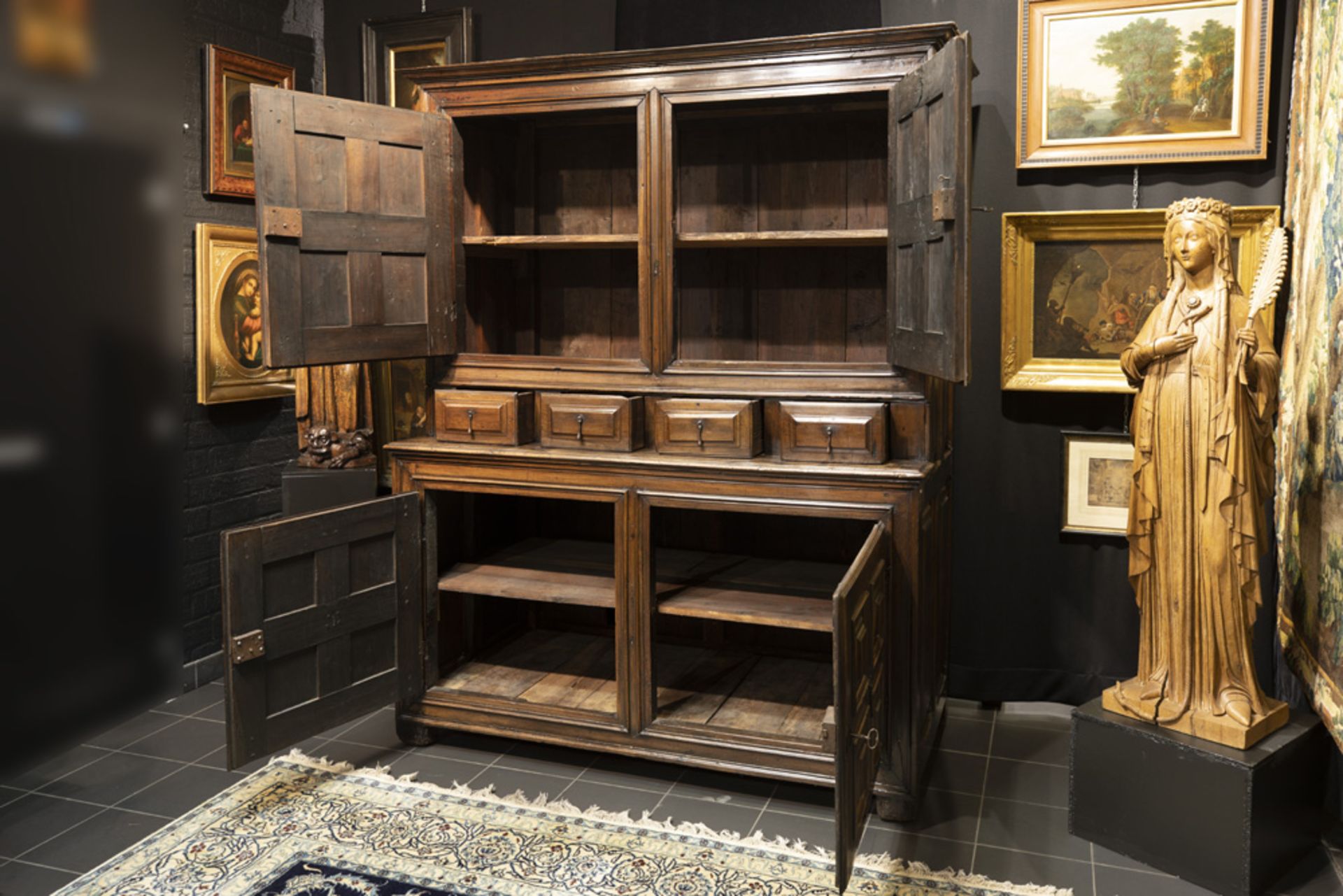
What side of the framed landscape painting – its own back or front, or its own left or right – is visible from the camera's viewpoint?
front

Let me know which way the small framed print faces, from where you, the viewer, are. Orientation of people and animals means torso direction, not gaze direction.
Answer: facing the viewer

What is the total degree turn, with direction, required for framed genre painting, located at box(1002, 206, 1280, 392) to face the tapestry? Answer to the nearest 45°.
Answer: approximately 45° to its left

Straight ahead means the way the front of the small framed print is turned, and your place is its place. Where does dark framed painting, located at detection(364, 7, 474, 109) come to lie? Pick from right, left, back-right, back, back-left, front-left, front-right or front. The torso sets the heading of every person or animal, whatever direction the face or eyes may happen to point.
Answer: right

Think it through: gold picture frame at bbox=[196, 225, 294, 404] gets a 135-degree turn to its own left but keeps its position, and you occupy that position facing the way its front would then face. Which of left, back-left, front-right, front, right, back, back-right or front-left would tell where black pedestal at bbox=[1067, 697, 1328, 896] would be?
back-right

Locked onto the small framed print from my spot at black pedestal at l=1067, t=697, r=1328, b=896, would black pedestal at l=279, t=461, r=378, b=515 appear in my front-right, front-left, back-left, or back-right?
front-left

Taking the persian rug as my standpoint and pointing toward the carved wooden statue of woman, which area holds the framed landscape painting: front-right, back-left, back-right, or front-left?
front-left

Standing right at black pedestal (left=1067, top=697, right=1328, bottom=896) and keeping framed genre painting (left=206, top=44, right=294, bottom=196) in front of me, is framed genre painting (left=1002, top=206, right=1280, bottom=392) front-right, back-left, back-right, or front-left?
front-right

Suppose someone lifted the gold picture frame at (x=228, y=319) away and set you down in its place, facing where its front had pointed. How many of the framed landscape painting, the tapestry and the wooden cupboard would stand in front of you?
3

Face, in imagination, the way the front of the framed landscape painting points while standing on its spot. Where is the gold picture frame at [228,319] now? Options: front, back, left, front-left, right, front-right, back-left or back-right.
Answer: right

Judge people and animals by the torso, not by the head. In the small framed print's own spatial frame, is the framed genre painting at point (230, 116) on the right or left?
on its right

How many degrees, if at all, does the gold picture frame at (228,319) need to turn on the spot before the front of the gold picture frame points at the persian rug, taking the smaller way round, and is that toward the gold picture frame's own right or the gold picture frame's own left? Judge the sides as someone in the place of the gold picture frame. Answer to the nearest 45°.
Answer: approximately 45° to the gold picture frame's own right

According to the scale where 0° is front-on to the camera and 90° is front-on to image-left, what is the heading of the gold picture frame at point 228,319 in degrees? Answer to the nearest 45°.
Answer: approximately 315°

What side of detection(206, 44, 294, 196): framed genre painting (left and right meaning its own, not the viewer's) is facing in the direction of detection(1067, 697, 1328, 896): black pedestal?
front

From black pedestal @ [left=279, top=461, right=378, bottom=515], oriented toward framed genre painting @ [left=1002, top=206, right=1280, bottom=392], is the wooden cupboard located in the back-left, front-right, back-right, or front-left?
front-right
